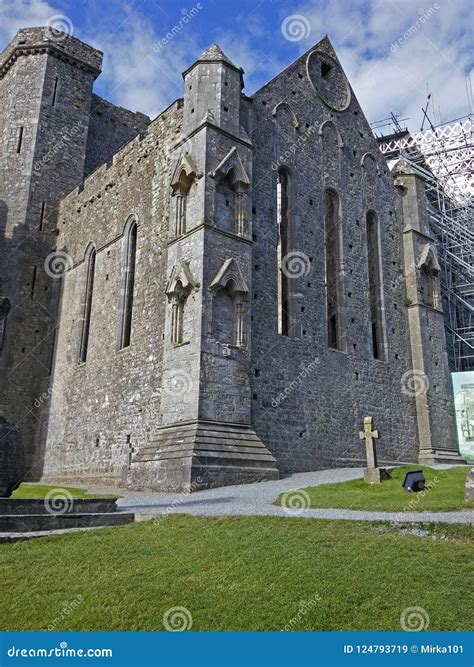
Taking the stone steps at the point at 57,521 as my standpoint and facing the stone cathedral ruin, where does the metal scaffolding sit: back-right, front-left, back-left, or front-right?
front-right

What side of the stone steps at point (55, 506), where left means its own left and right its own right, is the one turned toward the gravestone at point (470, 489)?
left

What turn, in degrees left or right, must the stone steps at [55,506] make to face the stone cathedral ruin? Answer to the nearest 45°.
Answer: approximately 135° to its left

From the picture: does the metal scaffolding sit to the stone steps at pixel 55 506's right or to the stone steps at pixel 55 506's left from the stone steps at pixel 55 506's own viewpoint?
on its left

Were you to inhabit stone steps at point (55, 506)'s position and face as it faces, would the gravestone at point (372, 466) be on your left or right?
on your left

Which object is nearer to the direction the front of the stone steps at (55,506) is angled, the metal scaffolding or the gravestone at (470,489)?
the gravestone

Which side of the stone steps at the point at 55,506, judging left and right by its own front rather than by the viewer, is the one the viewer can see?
front
